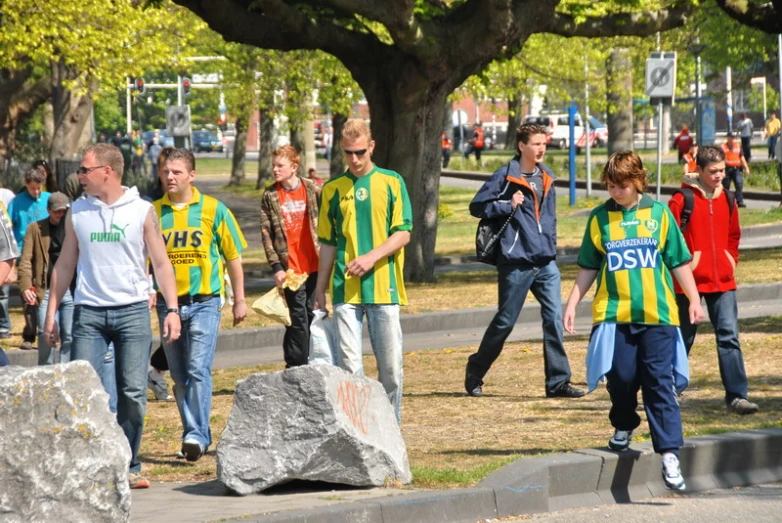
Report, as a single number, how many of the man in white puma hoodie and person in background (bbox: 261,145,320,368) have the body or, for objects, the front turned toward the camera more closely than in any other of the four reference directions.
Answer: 2

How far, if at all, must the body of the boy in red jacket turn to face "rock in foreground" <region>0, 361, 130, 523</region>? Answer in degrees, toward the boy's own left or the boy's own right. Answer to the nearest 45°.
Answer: approximately 90° to the boy's own right

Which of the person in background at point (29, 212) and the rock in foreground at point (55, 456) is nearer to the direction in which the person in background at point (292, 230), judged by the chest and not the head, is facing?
the rock in foreground

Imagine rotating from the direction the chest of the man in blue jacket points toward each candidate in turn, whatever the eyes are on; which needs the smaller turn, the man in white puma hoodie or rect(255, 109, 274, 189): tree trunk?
the man in white puma hoodie

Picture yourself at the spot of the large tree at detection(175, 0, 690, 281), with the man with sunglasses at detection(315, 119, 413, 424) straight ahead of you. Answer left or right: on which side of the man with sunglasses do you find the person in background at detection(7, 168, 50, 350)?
right

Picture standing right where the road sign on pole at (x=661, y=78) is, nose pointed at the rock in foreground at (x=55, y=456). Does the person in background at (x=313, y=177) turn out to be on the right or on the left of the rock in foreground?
right

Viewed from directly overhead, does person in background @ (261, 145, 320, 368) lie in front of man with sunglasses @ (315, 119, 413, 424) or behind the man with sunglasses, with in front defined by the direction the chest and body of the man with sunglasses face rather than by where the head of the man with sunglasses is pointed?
behind

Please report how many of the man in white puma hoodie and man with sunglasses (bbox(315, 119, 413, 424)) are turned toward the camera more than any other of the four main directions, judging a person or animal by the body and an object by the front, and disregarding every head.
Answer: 2

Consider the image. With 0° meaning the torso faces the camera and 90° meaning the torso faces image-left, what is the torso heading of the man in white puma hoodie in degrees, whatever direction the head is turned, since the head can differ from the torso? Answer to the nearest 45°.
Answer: approximately 0°

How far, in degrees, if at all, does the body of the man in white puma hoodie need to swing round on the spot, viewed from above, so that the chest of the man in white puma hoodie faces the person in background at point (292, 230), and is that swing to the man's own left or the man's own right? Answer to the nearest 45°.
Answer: approximately 135° to the man's own left

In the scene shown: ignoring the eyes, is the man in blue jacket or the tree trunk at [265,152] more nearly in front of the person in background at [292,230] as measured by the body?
the man in blue jacket
